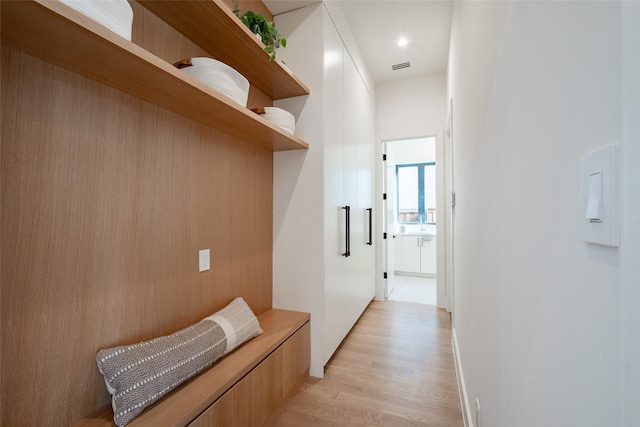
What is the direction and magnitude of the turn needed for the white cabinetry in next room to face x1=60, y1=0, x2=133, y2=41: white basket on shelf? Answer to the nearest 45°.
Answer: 0° — it already faces it

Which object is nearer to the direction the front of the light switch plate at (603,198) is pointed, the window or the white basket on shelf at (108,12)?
the white basket on shelf

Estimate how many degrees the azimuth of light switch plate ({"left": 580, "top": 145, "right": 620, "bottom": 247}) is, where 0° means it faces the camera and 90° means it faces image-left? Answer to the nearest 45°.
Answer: approximately 45°

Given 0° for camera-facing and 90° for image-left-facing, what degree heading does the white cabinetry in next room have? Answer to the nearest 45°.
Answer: approximately 0°

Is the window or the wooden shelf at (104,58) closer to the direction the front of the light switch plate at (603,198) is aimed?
the wooden shelf

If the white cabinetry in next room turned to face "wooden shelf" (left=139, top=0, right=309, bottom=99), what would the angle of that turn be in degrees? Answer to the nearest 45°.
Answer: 0° — it already faces it

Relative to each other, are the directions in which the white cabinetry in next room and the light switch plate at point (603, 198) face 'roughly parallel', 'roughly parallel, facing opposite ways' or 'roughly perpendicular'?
roughly perpendicular

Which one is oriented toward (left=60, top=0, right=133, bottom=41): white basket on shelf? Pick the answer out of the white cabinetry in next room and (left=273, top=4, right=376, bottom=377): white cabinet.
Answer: the white cabinetry in next room

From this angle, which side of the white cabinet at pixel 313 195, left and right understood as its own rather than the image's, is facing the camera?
right

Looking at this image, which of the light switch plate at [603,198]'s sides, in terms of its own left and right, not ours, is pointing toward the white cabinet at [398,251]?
right

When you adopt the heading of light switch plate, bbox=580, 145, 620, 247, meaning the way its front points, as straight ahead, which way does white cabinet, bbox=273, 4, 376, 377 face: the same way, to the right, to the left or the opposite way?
the opposite way

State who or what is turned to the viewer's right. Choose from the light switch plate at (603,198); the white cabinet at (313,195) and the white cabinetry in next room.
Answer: the white cabinet

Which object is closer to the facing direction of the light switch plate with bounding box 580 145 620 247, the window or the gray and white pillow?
the gray and white pillow

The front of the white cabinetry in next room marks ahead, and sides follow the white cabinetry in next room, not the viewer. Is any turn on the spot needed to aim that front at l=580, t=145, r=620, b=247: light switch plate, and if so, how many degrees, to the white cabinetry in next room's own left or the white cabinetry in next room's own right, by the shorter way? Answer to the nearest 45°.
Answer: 0° — it already faces it

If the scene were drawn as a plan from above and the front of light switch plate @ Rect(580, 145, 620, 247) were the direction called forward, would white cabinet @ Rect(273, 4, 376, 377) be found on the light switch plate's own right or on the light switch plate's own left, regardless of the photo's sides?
on the light switch plate's own right
